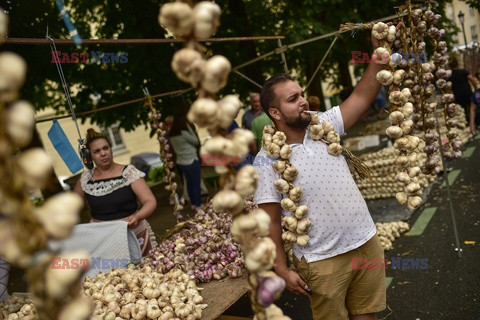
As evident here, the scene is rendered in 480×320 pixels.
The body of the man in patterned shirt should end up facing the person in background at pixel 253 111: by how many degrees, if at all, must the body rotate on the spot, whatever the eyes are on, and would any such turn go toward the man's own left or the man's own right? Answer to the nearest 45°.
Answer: approximately 135° to the man's own left

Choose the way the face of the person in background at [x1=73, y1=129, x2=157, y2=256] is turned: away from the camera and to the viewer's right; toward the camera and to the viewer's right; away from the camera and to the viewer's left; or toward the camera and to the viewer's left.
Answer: toward the camera and to the viewer's right

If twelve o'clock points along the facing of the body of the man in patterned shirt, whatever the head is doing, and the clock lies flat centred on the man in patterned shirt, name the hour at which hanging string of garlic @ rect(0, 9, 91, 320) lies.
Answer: The hanging string of garlic is roughly at 2 o'clock from the man in patterned shirt.

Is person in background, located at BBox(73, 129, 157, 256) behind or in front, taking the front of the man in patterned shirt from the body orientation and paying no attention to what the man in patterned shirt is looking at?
behind

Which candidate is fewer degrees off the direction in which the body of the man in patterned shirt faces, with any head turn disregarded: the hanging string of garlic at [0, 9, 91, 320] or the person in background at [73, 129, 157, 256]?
the hanging string of garlic

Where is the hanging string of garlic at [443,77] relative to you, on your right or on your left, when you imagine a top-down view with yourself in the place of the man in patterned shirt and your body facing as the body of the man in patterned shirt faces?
on your left

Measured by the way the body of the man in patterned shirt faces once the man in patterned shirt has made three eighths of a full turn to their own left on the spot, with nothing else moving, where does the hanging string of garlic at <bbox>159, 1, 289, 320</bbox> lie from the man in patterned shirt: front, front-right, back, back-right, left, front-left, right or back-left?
back

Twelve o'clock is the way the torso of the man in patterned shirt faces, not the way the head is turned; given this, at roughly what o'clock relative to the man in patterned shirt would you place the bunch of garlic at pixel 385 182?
The bunch of garlic is roughly at 8 o'clock from the man in patterned shirt.

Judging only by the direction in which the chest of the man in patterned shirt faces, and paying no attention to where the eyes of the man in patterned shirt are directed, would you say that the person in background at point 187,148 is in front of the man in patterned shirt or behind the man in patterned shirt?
behind

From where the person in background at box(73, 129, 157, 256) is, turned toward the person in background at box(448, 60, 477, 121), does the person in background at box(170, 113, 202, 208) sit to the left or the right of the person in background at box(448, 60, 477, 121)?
left
